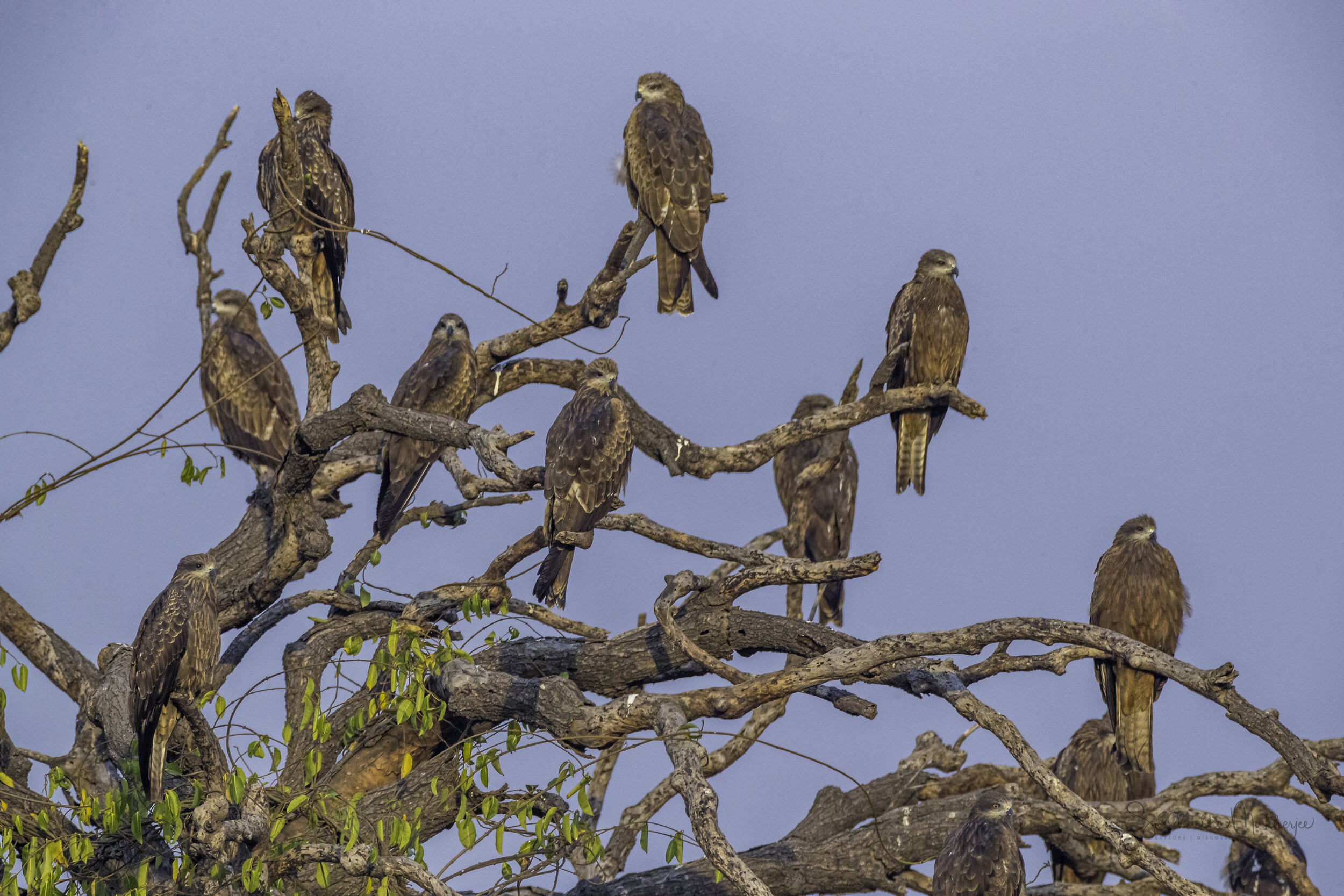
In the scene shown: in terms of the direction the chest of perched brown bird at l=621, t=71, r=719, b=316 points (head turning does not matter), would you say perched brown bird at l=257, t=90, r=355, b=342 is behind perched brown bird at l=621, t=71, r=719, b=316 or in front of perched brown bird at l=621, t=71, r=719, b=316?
in front

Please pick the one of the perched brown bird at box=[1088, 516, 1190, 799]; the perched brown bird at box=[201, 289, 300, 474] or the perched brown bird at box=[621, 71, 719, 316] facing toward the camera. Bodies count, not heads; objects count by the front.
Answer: the perched brown bird at box=[1088, 516, 1190, 799]

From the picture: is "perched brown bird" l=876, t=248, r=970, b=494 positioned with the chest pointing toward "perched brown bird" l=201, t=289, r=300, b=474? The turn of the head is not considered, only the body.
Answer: no

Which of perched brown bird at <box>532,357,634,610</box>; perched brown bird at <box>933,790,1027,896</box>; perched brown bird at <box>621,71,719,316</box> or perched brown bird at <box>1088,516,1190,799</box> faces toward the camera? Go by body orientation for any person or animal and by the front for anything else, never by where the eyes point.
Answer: perched brown bird at <box>1088,516,1190,799</box>

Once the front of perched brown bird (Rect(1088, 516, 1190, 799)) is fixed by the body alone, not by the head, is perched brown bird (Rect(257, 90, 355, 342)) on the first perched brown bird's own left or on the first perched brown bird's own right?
on the first perched brown bird's own right

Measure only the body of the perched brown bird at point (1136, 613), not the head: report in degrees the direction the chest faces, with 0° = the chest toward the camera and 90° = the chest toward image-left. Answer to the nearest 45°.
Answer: approximately 0°

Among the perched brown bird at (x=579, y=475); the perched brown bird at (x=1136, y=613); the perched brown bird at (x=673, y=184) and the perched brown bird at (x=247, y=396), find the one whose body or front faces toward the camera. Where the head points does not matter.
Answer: the perched brown bird at (x=1136, y=613)

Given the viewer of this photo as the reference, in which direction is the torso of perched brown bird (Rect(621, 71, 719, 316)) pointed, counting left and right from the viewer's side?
facing away from the viewer and to the left of the viewer

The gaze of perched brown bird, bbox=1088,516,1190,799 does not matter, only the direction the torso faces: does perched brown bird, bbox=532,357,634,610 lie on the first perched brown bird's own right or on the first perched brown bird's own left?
on the first perched brown bird's own right
